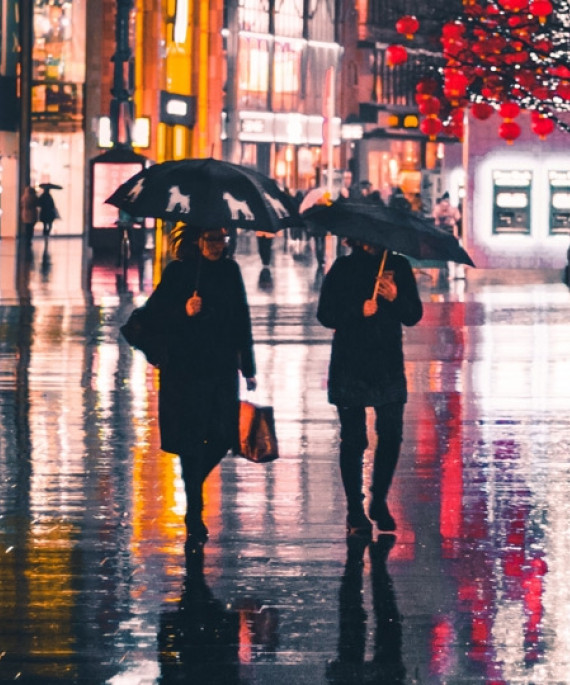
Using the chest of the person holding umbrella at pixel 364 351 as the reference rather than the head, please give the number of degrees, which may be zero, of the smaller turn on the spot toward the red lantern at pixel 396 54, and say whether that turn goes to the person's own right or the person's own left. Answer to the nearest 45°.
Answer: approximately 180°

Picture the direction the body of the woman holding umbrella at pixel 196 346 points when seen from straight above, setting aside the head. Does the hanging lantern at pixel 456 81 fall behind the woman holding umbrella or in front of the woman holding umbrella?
behind

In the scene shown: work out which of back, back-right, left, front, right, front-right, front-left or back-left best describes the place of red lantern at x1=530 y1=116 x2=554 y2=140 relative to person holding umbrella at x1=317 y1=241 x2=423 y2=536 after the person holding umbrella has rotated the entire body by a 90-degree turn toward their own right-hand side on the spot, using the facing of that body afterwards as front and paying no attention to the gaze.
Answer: right

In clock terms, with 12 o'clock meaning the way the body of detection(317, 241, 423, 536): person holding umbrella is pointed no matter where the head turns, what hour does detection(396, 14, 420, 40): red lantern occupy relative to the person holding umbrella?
The red lantern is roughly at 6 o'clock from the person holding umbrella.

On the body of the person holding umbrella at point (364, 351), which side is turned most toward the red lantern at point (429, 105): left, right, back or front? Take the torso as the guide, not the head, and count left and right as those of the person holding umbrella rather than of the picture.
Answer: back

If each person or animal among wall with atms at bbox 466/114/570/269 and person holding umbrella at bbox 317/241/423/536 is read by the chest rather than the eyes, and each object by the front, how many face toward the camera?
2

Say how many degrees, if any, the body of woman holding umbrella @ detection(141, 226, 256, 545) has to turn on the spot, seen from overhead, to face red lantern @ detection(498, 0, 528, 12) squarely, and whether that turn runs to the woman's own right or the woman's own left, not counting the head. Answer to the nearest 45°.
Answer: approximately 180°

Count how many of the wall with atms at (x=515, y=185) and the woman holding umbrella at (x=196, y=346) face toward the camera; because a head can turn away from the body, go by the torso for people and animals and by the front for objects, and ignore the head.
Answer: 2
